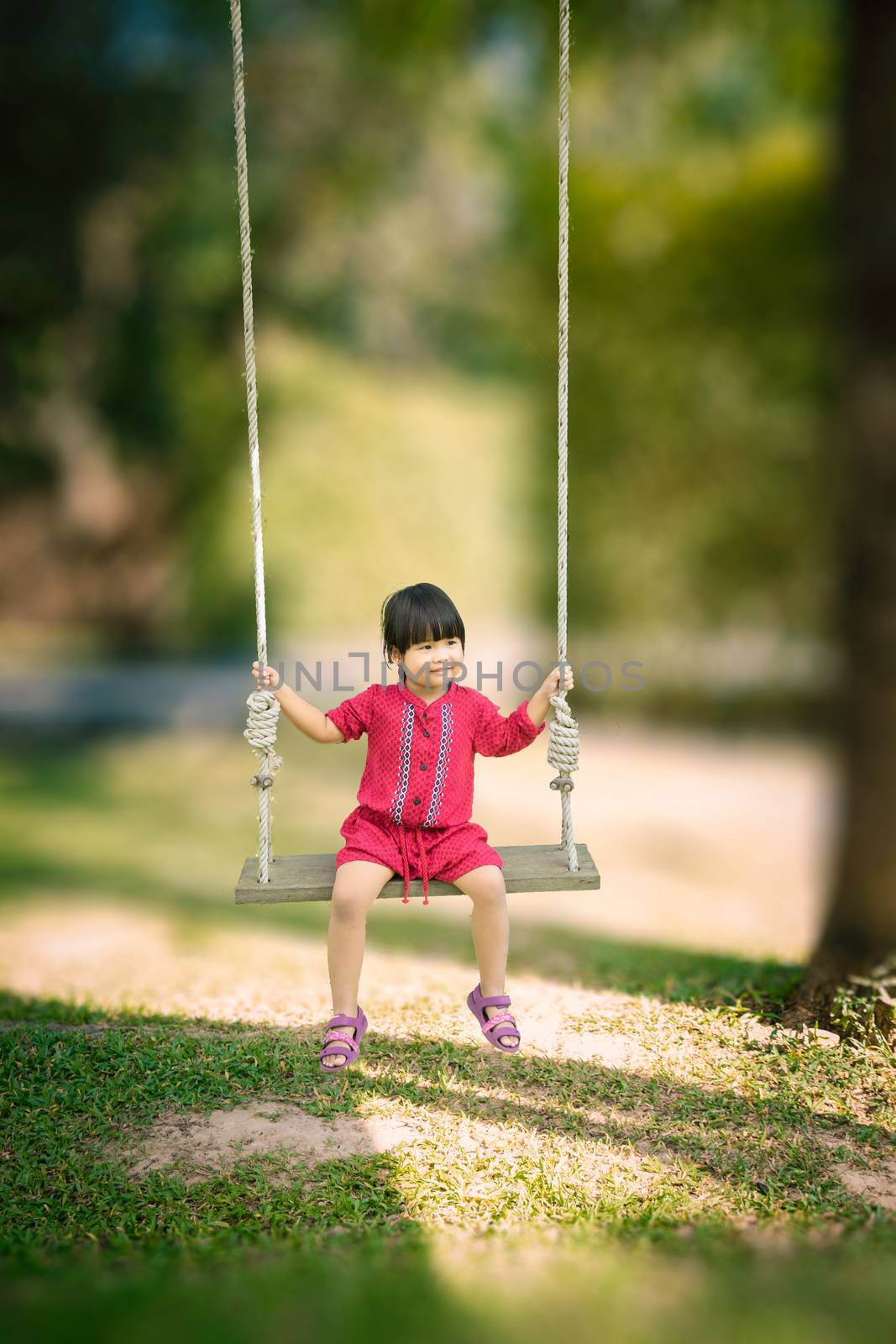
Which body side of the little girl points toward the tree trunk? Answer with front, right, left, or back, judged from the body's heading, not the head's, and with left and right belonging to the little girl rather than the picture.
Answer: left

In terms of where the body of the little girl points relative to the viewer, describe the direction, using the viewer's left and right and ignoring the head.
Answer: facing the viewer
